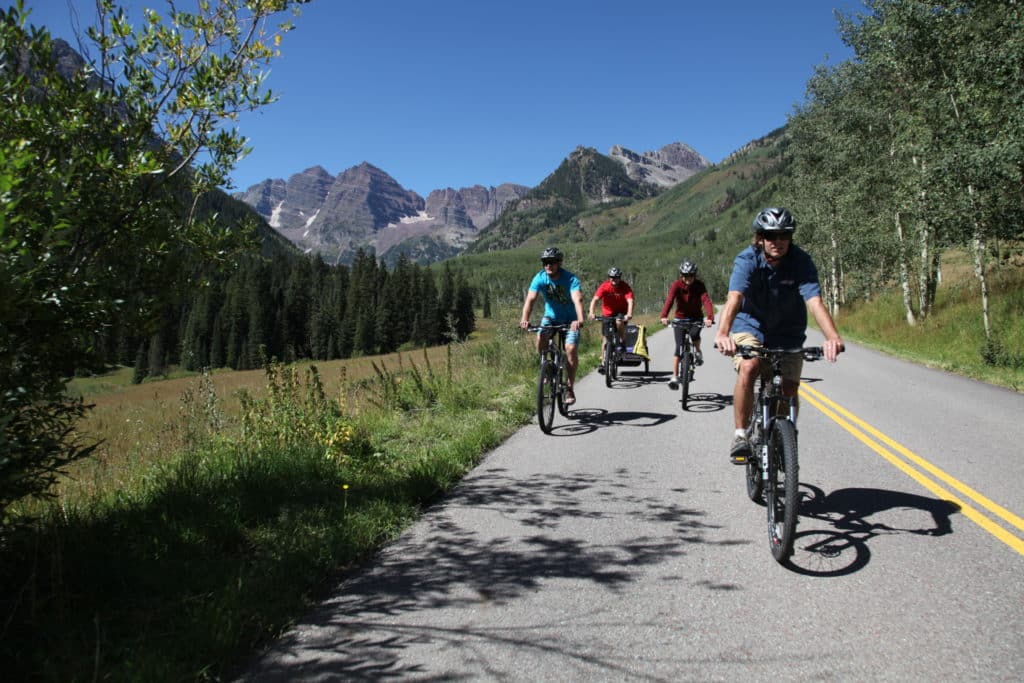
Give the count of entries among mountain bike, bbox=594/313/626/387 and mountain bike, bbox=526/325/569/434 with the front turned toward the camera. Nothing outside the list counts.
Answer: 2

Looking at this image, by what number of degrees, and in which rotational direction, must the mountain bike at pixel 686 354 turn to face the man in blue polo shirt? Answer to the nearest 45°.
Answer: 0° — it already faces them

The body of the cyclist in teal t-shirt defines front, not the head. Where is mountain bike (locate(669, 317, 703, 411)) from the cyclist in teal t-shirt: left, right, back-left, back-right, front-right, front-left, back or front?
back-left

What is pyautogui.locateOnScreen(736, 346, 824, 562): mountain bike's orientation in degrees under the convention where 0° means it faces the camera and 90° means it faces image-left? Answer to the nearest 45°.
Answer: approximately 0°

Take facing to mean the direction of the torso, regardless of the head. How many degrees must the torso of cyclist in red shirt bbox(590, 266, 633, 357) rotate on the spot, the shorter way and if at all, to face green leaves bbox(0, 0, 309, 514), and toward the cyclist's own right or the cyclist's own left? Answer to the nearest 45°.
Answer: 0° — they already face it

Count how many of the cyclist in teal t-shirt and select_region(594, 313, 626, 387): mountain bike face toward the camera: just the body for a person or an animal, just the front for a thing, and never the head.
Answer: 2

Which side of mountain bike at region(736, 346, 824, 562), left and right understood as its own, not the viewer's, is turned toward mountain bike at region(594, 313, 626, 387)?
back
